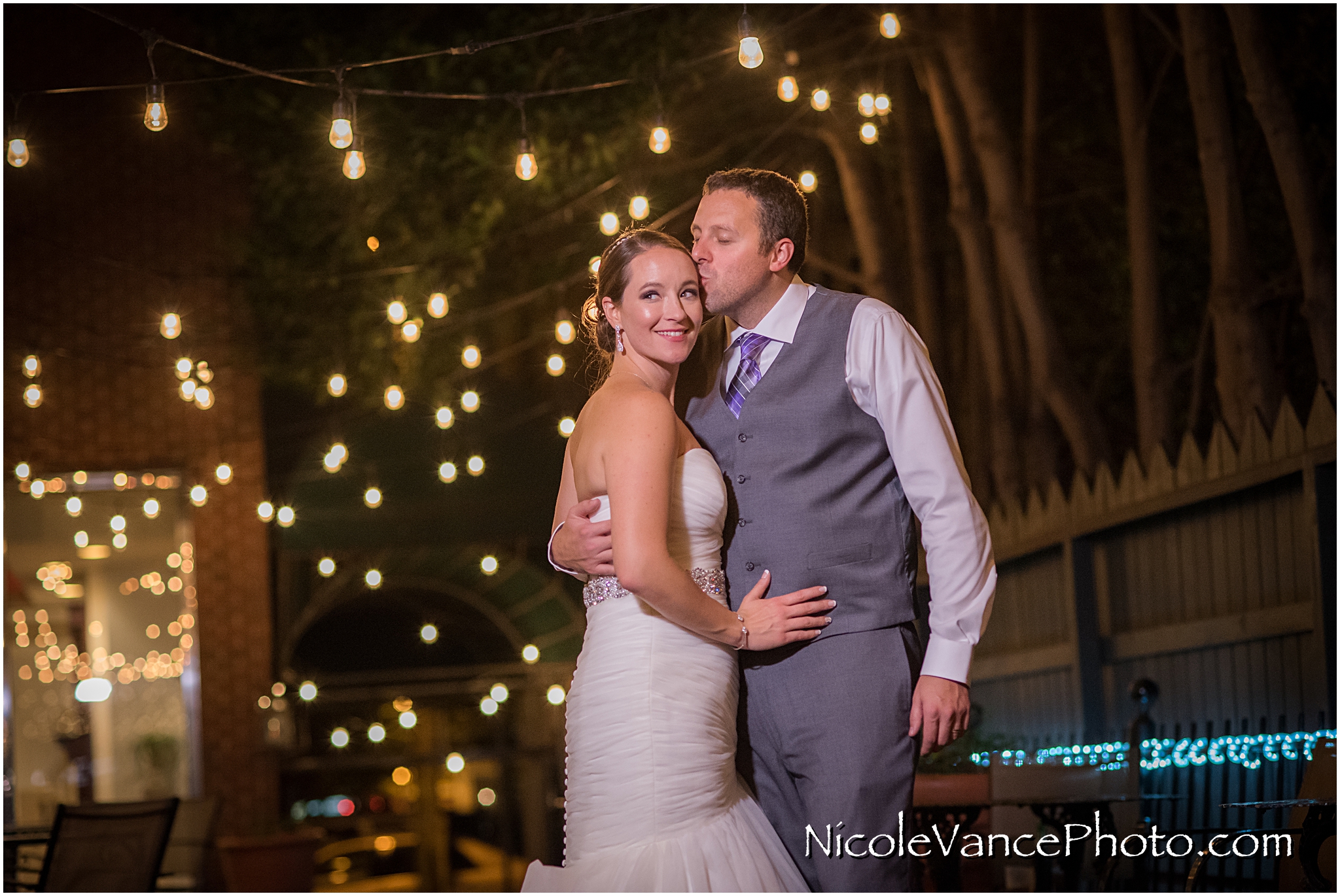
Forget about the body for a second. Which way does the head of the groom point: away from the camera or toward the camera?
toward the camera

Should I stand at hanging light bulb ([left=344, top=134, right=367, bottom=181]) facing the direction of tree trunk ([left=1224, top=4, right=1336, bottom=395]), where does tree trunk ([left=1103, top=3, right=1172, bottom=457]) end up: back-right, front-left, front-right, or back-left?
front-left

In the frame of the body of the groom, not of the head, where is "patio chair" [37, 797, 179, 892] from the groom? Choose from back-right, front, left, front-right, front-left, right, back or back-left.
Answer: right

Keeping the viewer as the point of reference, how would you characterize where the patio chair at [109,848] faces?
facing away from the viewer and to the left of the viewer

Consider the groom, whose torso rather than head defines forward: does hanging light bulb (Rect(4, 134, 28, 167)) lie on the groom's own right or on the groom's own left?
on the groom's own right

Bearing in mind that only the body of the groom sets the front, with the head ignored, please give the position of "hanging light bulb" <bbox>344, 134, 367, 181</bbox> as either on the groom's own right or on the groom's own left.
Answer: on the groom's own right

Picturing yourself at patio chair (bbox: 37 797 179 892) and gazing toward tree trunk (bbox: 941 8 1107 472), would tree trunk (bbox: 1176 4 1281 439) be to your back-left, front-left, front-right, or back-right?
front-right

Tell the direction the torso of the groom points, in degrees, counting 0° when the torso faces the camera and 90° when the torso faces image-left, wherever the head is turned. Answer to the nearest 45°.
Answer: approximately 45°

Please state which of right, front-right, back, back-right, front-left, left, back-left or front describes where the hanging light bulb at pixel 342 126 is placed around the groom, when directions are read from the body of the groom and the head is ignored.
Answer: right

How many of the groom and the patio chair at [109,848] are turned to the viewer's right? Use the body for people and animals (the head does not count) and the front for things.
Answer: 0
